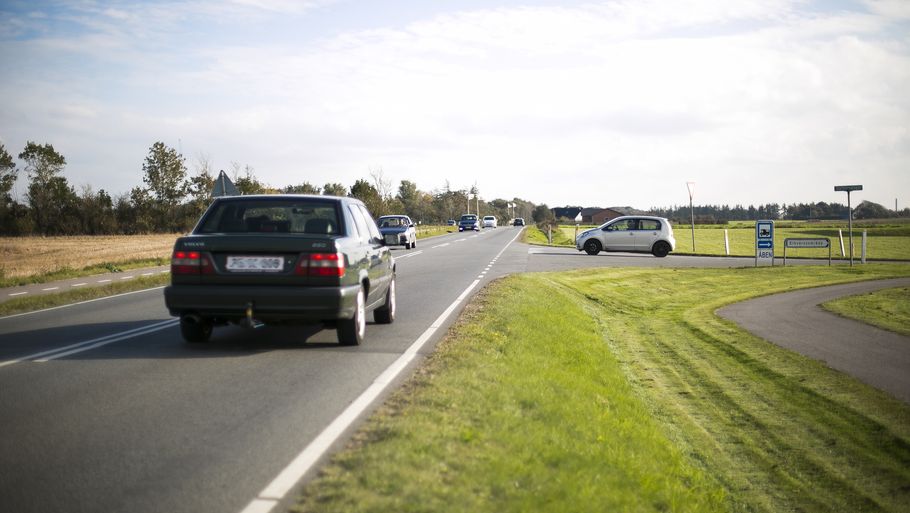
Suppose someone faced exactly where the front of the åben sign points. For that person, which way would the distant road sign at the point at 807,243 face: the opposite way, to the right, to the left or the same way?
the same way

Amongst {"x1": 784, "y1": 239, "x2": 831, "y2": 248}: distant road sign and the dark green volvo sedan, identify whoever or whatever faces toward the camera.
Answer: the distant road sign

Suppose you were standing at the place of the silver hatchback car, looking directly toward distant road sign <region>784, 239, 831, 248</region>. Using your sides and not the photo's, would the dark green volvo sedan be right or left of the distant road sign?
right

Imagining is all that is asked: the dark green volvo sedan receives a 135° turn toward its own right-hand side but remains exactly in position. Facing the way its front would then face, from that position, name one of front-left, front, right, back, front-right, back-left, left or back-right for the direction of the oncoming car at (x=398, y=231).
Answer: back-left

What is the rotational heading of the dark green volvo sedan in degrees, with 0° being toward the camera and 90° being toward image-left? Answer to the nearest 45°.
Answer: approximately 180°

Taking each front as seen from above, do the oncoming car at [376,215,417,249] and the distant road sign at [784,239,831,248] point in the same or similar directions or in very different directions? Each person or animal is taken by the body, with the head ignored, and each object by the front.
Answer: same or similar directions

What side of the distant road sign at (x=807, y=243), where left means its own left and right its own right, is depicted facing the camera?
front

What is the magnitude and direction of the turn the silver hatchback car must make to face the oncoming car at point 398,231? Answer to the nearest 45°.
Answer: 0° — it already faces it

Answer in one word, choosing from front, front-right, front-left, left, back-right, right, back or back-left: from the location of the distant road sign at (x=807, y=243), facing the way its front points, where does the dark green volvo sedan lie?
front

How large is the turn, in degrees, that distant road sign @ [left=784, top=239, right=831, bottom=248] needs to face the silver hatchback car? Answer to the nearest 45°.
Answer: approximately 135° to its right

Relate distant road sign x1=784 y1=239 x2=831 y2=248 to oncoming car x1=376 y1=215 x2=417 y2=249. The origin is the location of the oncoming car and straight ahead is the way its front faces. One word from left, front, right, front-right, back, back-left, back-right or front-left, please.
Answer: front-left

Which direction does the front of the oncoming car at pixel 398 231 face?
toward the camera

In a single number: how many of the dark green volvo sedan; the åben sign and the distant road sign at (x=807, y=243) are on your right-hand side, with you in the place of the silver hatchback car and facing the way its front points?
0

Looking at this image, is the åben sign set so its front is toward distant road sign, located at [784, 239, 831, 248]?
no
